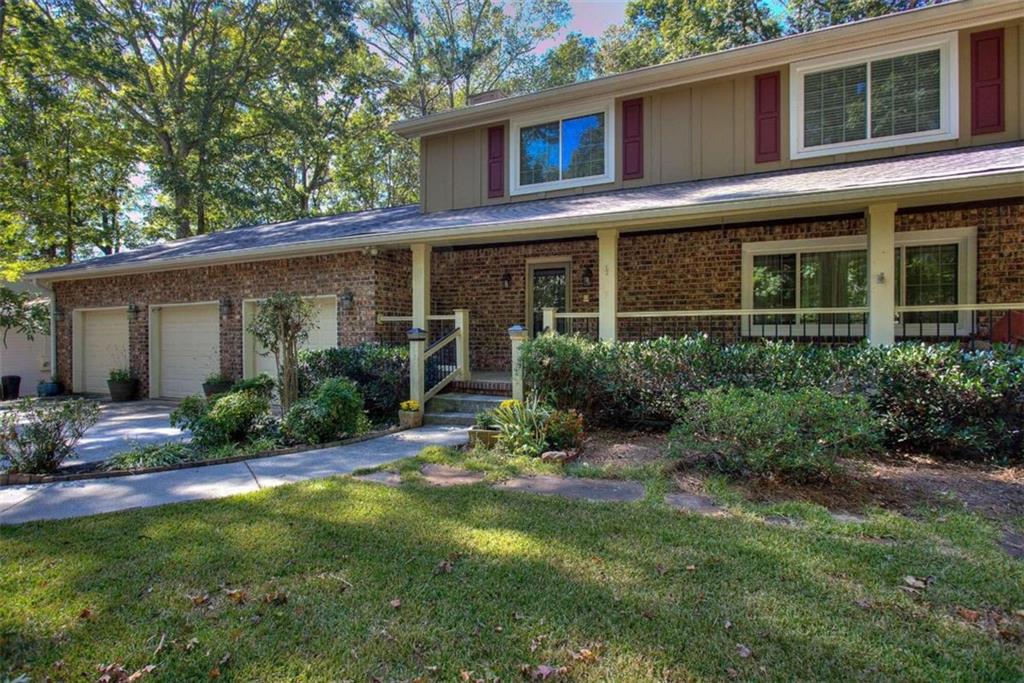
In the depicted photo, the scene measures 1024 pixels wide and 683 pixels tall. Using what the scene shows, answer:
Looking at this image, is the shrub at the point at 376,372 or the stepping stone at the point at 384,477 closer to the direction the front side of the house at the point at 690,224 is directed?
the stepping stone

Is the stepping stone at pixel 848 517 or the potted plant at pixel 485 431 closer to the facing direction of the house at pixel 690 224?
the potted plant

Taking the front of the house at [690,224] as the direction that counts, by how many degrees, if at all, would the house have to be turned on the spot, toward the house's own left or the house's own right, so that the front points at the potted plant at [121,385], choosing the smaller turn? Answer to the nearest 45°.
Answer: approximately 45° to the house's own right

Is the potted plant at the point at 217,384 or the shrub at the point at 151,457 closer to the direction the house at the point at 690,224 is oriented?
the shrub

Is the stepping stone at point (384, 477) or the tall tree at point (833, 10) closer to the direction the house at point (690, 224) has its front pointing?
the stepping stone

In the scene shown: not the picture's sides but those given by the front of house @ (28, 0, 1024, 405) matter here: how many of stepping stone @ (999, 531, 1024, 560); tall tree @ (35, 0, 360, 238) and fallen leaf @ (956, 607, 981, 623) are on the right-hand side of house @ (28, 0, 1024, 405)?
1

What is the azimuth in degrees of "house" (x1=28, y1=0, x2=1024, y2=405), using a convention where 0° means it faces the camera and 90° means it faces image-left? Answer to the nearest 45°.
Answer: approximately 45°

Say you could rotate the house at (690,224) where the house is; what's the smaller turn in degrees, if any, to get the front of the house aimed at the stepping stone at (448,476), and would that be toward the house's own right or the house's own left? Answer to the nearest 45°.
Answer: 0° — it already faces it

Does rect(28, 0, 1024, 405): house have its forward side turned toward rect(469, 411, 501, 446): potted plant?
yes

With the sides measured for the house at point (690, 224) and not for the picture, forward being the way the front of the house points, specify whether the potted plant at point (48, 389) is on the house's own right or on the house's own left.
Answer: on the house's own right

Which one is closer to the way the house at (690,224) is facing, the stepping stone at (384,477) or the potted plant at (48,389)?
the stepping stone
